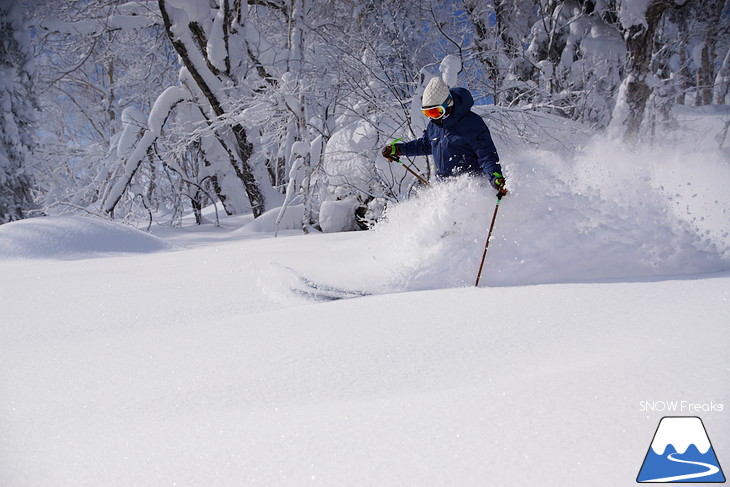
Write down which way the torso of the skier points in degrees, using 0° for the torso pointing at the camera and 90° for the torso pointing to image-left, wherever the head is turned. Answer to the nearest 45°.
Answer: approximately 45°

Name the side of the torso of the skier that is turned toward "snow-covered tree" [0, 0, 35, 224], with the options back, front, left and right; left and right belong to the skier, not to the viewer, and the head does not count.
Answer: right
